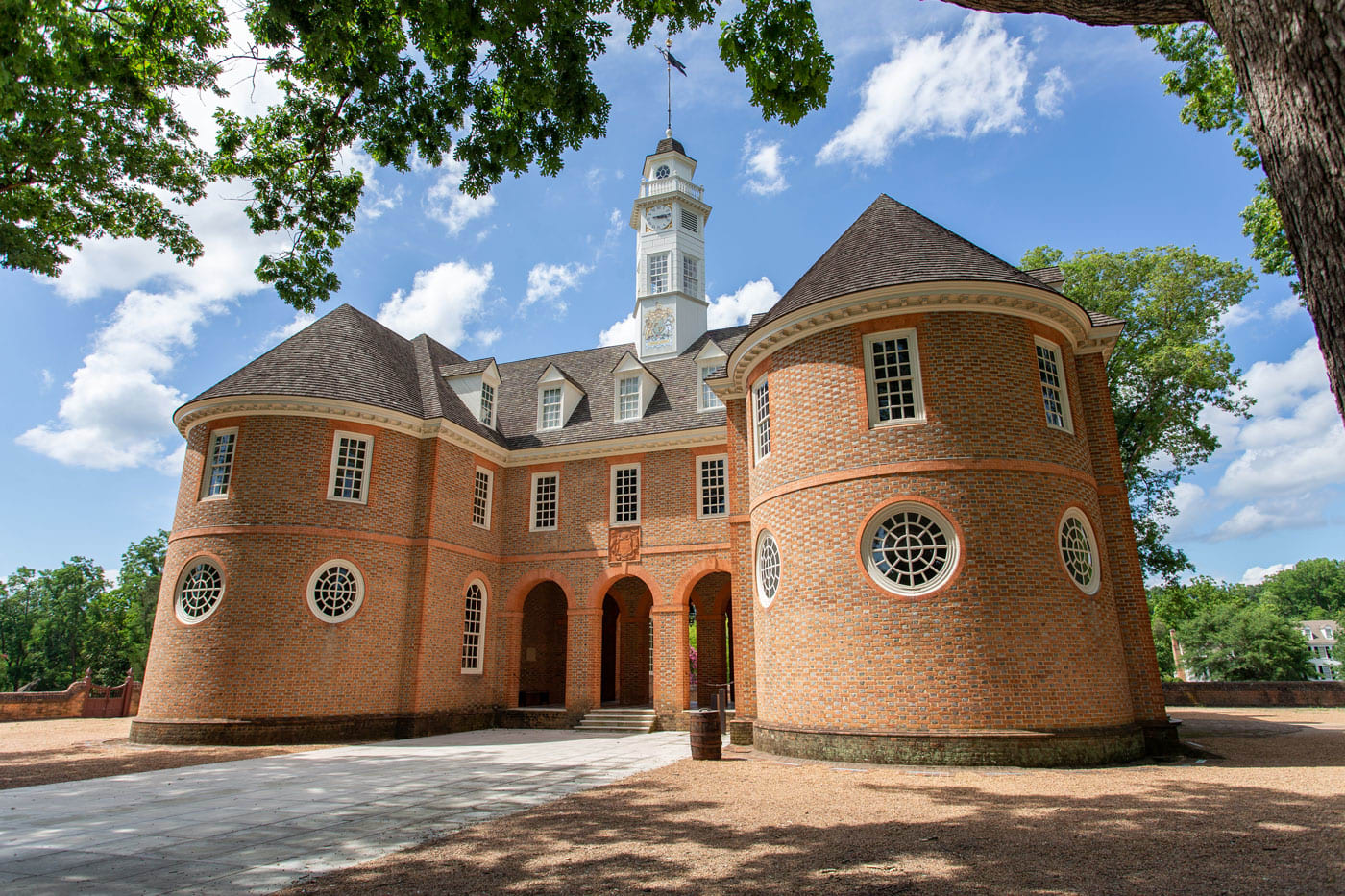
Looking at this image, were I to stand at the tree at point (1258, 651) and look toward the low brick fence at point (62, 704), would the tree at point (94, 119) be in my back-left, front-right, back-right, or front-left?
front-left

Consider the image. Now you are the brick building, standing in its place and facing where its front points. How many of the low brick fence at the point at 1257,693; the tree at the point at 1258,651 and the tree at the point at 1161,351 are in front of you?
0

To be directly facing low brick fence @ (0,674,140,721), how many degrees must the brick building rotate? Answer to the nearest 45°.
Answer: approximately 90° to its right

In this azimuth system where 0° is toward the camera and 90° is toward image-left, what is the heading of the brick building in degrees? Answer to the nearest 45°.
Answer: approximately 45°

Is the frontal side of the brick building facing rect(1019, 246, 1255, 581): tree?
no

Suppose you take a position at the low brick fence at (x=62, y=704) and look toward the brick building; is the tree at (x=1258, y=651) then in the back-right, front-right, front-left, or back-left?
front-left

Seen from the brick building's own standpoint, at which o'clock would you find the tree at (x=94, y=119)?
The tree is roughly at 12 o'clock from the brick building.

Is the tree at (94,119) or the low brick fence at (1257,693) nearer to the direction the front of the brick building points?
the tree

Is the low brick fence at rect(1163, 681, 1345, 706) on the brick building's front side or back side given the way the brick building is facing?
on the back side

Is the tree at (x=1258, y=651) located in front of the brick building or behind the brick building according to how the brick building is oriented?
behind

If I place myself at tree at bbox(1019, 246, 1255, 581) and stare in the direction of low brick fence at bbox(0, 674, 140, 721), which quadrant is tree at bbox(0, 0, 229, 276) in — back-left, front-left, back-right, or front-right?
front-left

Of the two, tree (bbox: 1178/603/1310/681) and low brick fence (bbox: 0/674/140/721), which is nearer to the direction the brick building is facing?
the low brick fence
